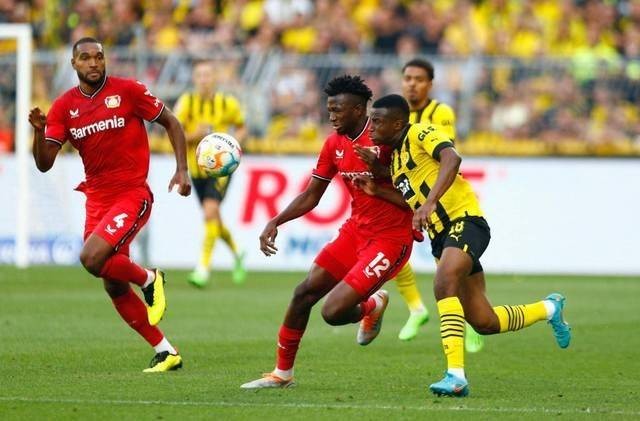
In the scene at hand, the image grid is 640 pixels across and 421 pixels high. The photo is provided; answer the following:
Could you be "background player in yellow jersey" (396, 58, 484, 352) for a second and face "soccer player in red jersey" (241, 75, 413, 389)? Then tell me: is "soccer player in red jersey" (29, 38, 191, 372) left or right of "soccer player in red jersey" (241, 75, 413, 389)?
right

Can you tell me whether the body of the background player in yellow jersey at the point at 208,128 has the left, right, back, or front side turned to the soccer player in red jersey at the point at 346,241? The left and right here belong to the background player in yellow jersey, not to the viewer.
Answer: front

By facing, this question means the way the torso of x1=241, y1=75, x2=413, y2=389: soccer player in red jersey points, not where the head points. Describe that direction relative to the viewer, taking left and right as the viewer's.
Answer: facing the viewer and to the left of the viewer

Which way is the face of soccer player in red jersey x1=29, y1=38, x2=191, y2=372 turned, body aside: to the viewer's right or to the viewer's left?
to the viewer's right

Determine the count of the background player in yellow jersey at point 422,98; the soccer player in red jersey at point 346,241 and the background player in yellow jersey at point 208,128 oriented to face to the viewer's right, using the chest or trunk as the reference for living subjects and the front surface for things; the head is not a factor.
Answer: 0

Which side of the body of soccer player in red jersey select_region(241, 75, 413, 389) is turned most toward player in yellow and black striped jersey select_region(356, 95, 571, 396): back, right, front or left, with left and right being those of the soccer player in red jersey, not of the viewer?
left

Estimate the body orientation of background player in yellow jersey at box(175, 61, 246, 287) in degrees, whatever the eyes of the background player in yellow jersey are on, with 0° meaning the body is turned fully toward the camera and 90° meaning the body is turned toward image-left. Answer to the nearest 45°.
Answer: approximately 0°

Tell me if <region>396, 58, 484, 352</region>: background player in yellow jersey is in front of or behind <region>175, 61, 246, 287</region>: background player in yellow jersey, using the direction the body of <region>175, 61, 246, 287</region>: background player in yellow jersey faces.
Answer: in front
